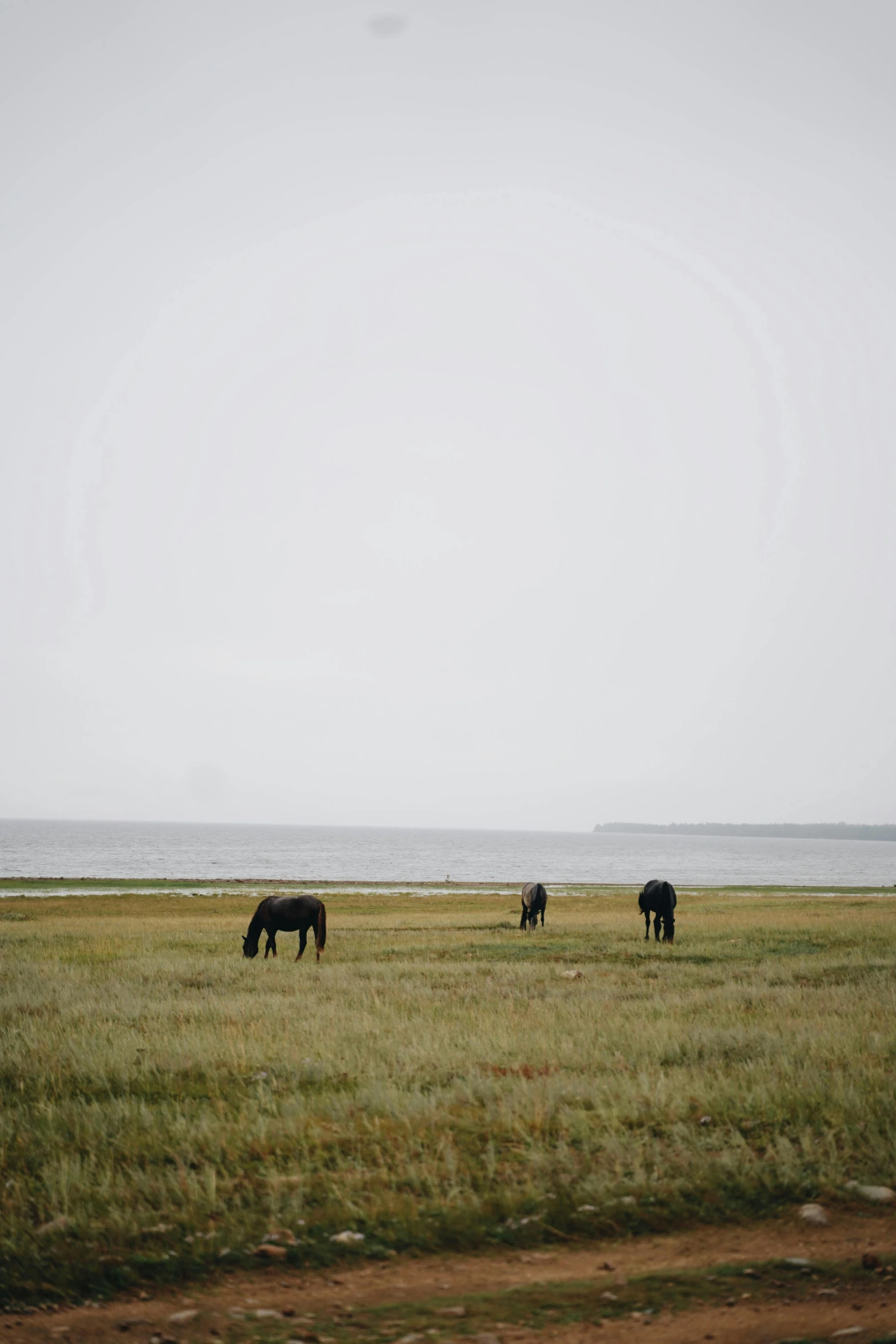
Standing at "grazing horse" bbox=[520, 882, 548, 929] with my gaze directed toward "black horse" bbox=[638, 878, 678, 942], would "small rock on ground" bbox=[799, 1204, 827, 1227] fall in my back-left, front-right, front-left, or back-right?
front-right

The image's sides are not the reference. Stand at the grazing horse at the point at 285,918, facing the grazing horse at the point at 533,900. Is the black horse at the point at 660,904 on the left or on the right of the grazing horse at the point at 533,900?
right

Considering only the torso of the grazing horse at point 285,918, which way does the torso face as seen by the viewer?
to the viewer's left

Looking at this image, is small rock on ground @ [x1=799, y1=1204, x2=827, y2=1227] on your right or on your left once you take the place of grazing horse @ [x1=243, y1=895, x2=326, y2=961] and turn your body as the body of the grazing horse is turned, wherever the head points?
on your left

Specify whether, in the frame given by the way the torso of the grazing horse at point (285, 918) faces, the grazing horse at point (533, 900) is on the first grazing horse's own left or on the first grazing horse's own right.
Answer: on the first grazing horse's own right

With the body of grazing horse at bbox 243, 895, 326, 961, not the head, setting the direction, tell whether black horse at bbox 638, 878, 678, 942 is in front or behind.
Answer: behind
